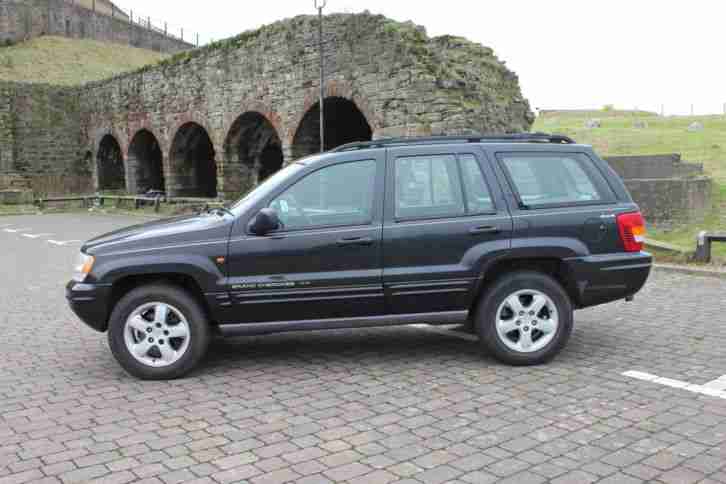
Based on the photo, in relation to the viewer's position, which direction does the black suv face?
facing to the left of the viewer
